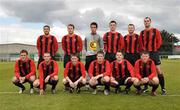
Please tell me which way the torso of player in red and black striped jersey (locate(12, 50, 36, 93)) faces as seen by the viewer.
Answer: toward the camera

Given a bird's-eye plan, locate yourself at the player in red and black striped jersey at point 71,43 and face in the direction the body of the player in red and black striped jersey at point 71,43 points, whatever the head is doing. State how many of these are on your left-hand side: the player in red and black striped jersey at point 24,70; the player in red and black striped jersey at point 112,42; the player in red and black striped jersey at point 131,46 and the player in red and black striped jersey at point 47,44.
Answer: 2

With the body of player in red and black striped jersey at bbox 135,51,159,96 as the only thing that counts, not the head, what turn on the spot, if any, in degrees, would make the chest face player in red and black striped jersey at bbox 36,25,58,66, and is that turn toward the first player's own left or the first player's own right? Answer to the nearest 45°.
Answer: approximately 90° to the first player's own right

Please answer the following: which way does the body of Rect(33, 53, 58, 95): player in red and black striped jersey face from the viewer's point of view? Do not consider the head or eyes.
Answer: toward the camera

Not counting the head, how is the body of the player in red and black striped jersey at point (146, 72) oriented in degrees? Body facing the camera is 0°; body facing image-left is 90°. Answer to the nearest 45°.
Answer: approximately 0°

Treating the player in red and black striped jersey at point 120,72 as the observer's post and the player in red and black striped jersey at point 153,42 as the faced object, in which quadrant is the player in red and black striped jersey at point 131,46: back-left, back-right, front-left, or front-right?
front-left

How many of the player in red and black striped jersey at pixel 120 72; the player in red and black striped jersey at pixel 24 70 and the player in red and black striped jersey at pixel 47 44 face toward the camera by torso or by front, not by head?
3

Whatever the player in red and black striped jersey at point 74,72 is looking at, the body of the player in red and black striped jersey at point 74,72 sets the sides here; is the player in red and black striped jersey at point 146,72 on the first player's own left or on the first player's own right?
on the first player's own left

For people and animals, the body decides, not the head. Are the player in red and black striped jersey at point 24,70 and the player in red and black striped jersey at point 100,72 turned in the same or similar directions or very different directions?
same or similar directions

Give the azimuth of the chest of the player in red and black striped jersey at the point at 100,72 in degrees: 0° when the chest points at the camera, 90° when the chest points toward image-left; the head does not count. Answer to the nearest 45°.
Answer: approximately 0°
